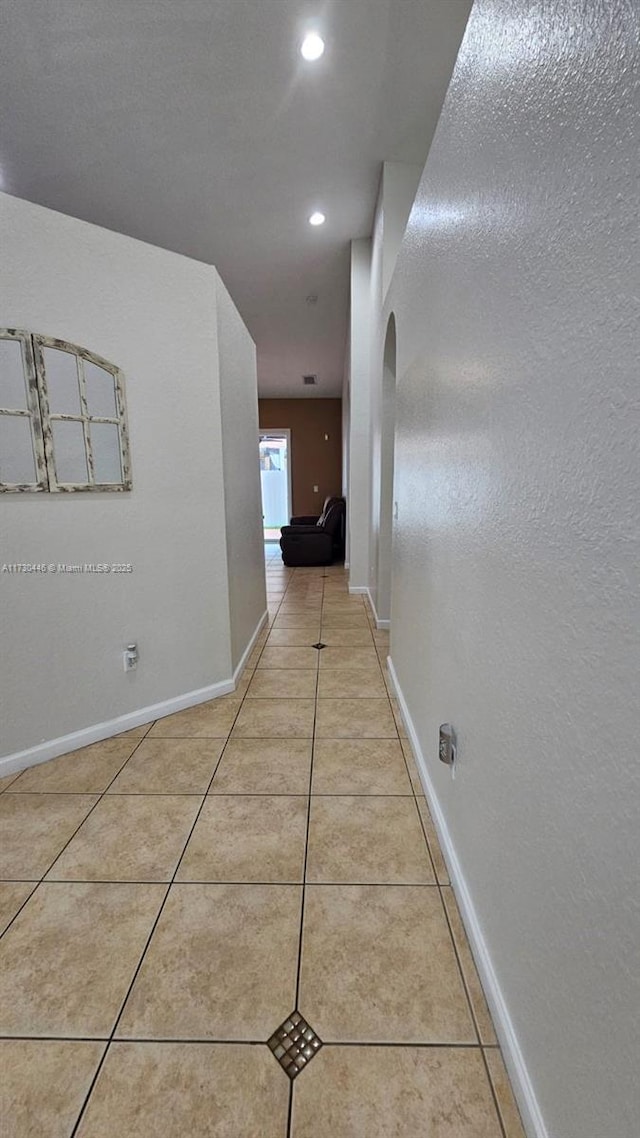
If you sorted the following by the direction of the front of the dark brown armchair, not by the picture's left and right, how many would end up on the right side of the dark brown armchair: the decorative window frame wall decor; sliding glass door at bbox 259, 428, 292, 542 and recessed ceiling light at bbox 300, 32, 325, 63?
1

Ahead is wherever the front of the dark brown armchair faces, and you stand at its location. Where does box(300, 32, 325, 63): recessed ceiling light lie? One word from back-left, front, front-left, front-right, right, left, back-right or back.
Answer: left

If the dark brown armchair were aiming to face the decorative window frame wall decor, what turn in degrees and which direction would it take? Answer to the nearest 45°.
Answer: approximately 90° to its left

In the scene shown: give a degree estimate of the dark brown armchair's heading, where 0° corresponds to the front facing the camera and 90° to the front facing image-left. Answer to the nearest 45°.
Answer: approximately 90°

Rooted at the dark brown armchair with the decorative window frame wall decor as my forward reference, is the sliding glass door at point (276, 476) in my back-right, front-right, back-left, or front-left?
back-right

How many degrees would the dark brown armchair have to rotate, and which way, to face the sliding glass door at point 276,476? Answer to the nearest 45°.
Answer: approximately 90° to its right

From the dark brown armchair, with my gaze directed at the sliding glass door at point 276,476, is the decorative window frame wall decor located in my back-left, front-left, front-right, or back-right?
back-left
